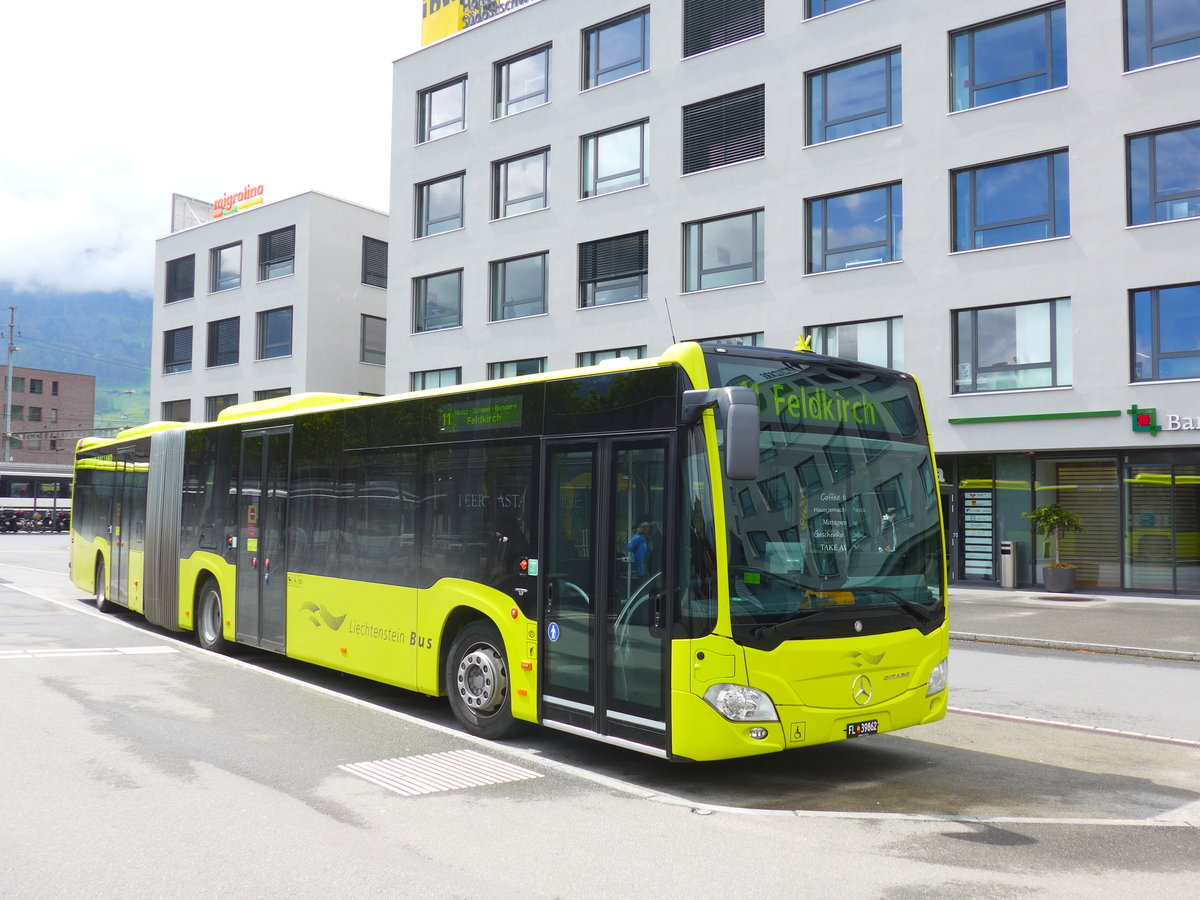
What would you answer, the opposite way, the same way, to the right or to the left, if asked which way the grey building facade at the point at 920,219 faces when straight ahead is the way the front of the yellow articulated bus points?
to the right

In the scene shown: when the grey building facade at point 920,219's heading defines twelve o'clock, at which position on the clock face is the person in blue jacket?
The person in blue jacket is roughly at 11 o'clock from the grey building facade.

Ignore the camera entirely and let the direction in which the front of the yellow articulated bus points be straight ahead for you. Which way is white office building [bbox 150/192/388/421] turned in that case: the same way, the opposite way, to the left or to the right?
to the right

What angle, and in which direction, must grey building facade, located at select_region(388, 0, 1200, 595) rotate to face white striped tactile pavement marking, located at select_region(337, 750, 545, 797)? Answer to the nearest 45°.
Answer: approximately 45° to its left

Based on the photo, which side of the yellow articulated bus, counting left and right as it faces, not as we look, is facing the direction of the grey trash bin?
left

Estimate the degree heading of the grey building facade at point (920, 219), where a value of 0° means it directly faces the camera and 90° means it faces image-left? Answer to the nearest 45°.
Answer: approximately 45°

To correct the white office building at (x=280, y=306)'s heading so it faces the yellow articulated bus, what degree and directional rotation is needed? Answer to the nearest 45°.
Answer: approximately 45° to its left

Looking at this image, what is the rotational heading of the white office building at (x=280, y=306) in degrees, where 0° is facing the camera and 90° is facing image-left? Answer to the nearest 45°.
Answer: approximately 45°

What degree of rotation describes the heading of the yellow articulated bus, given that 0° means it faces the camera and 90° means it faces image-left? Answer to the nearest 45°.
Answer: approximately 315°
